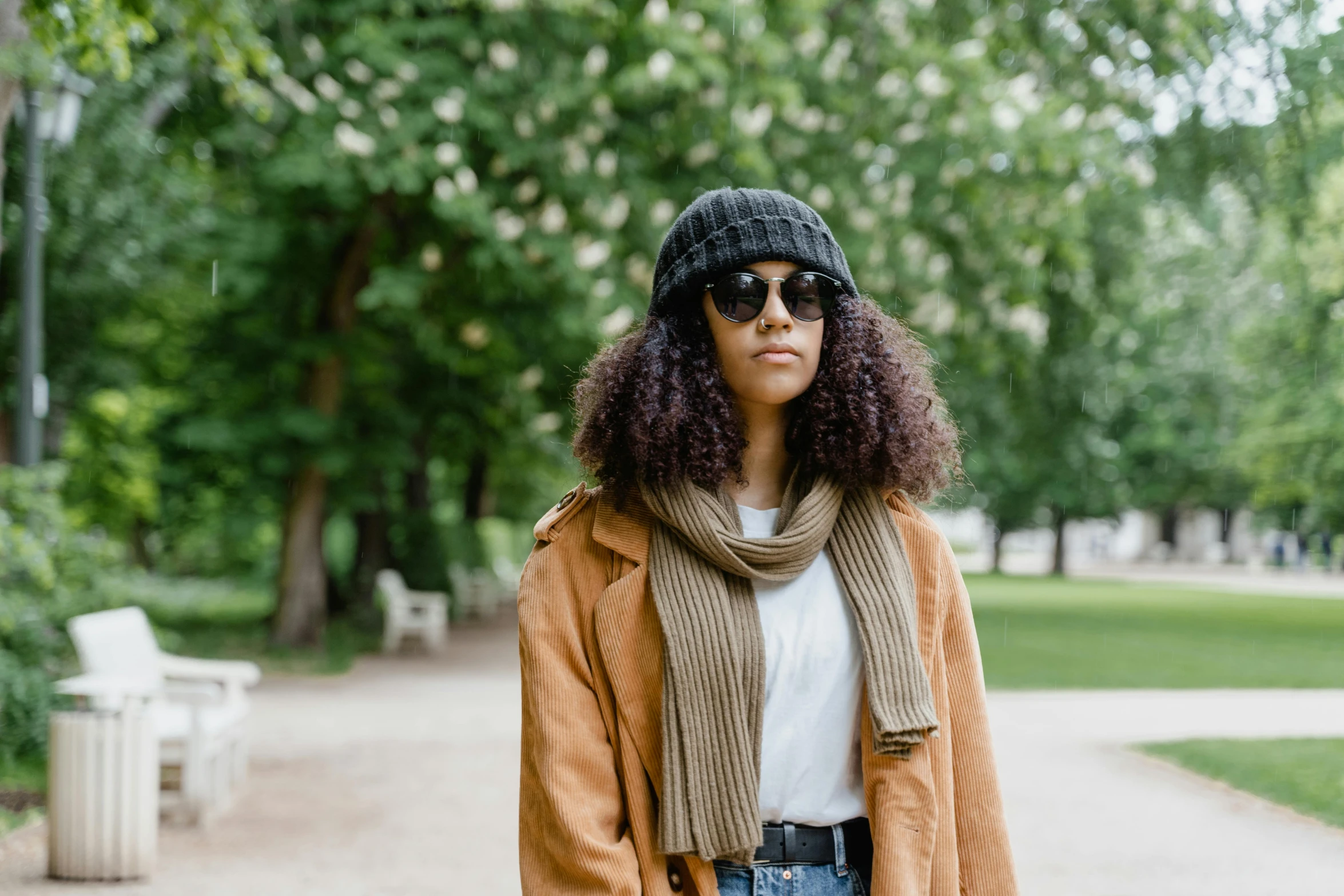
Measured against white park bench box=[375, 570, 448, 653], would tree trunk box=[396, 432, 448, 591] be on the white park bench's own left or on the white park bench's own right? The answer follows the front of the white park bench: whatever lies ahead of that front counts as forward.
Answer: on the white park bench's own left

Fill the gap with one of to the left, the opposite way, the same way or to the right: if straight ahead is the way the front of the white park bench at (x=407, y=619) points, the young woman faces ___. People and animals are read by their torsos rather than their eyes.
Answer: to the right

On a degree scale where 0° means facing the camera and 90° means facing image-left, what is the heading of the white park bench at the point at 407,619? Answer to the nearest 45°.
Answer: approximately 270°

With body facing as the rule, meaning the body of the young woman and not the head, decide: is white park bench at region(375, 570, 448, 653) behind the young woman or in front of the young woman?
behind

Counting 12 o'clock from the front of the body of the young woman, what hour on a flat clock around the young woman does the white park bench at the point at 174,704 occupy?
The white park bench is roughly at 5 o'clock from the young woman.

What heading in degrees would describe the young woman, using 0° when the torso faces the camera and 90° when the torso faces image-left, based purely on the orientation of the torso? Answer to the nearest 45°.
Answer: approximately 0°

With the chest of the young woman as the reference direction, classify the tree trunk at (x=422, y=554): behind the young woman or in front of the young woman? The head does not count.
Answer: behind

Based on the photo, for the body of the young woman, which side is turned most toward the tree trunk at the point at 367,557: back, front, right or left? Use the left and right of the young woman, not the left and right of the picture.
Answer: back

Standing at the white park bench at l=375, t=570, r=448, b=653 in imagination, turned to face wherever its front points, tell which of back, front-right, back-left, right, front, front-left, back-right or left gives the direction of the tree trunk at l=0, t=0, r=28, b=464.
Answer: right

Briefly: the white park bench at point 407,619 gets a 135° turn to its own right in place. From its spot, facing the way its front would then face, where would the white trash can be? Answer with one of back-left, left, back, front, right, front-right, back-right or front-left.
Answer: front-left
